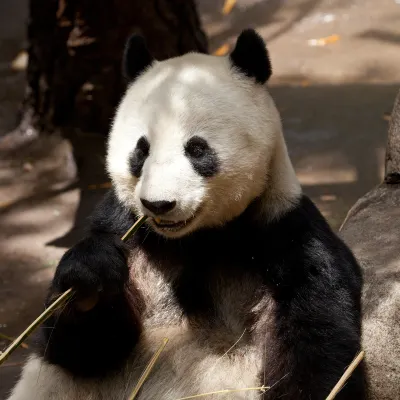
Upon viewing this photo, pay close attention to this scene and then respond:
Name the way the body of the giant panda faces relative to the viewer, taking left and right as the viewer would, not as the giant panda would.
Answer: facing the viewer and to the left of the viewer

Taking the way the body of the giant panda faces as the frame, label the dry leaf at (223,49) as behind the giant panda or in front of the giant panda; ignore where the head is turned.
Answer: behind

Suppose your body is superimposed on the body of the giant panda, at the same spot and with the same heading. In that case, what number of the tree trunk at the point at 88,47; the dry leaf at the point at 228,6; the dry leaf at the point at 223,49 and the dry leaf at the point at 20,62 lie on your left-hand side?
0

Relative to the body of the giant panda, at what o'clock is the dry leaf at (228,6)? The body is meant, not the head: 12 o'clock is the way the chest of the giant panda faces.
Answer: The dry leaf is roughly at 5 o'clock from the giant panda.

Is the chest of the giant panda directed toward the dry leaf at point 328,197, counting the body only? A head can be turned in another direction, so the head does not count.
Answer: no

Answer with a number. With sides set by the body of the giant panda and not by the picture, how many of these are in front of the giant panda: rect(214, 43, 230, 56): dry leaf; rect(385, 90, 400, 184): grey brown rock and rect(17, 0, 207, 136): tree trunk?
0

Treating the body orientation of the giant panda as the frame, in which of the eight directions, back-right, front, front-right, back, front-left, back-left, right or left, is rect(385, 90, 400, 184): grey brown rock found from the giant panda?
back

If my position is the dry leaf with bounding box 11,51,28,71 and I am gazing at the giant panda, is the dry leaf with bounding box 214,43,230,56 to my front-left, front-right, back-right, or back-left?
front-left

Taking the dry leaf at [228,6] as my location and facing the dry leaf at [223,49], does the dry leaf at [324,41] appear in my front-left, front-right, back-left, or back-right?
front-left

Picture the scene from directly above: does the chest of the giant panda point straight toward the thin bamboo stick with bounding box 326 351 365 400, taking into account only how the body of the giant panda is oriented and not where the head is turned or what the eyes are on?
no

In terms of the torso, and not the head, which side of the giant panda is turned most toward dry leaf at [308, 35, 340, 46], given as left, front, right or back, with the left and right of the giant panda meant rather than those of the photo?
back

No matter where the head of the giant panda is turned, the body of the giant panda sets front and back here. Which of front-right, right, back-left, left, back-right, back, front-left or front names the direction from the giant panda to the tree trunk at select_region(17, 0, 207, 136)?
back-right

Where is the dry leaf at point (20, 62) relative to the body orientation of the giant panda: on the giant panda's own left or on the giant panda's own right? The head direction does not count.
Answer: on the giant panda's own right
